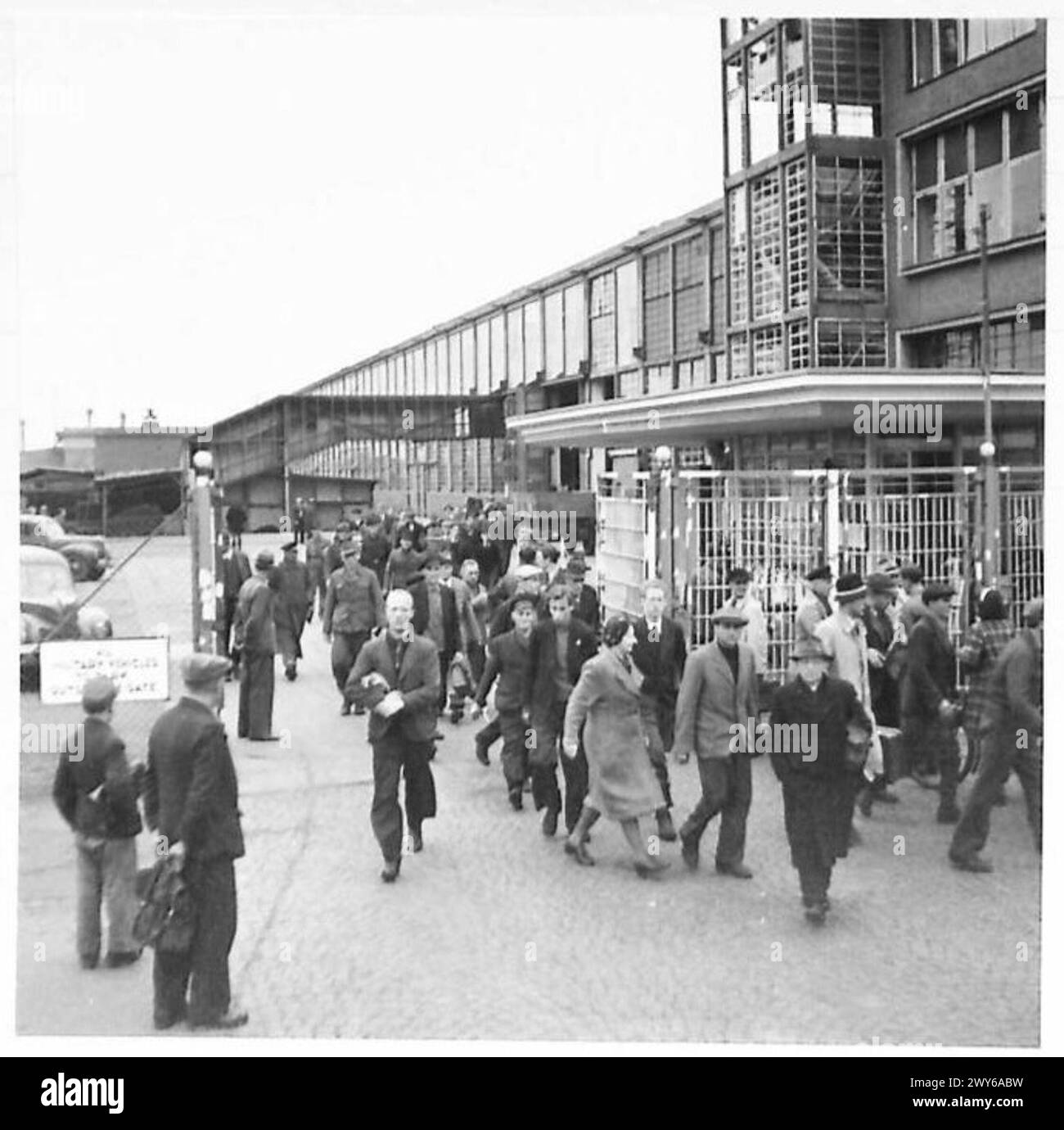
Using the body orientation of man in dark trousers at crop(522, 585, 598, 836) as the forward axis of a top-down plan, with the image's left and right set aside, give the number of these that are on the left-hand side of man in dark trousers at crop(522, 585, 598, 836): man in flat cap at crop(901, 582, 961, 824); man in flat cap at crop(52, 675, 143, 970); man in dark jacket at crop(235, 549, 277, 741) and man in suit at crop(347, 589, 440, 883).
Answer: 1

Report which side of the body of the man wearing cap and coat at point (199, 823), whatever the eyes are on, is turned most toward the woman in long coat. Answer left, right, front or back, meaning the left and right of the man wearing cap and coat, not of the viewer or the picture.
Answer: front

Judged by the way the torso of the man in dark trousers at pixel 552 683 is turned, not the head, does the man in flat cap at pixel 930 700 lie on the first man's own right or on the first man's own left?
on the first man's own left

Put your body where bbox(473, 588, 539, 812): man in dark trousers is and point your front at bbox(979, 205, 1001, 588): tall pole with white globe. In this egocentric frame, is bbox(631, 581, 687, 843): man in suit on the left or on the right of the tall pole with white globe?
right

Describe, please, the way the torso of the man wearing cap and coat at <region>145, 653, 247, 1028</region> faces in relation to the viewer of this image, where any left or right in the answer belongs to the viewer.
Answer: facing away from the viewer and to the right of the viewer

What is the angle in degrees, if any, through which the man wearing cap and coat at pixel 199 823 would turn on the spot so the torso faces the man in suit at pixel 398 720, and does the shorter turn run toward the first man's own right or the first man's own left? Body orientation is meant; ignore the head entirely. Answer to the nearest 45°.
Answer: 0° — they already face them

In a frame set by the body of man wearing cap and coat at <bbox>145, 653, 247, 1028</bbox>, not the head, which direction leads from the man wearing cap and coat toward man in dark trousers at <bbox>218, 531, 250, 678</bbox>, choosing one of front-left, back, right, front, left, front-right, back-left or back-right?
front-left

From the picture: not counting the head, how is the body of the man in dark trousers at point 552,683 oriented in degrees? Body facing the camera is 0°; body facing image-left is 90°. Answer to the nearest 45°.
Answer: approximately 0°

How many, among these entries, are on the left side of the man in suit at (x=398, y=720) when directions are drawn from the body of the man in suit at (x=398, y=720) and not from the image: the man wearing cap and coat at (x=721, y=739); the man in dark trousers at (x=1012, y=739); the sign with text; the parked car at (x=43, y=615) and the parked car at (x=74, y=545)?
2

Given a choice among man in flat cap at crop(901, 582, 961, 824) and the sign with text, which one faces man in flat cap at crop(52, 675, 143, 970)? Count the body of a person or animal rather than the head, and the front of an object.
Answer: the sign with text
